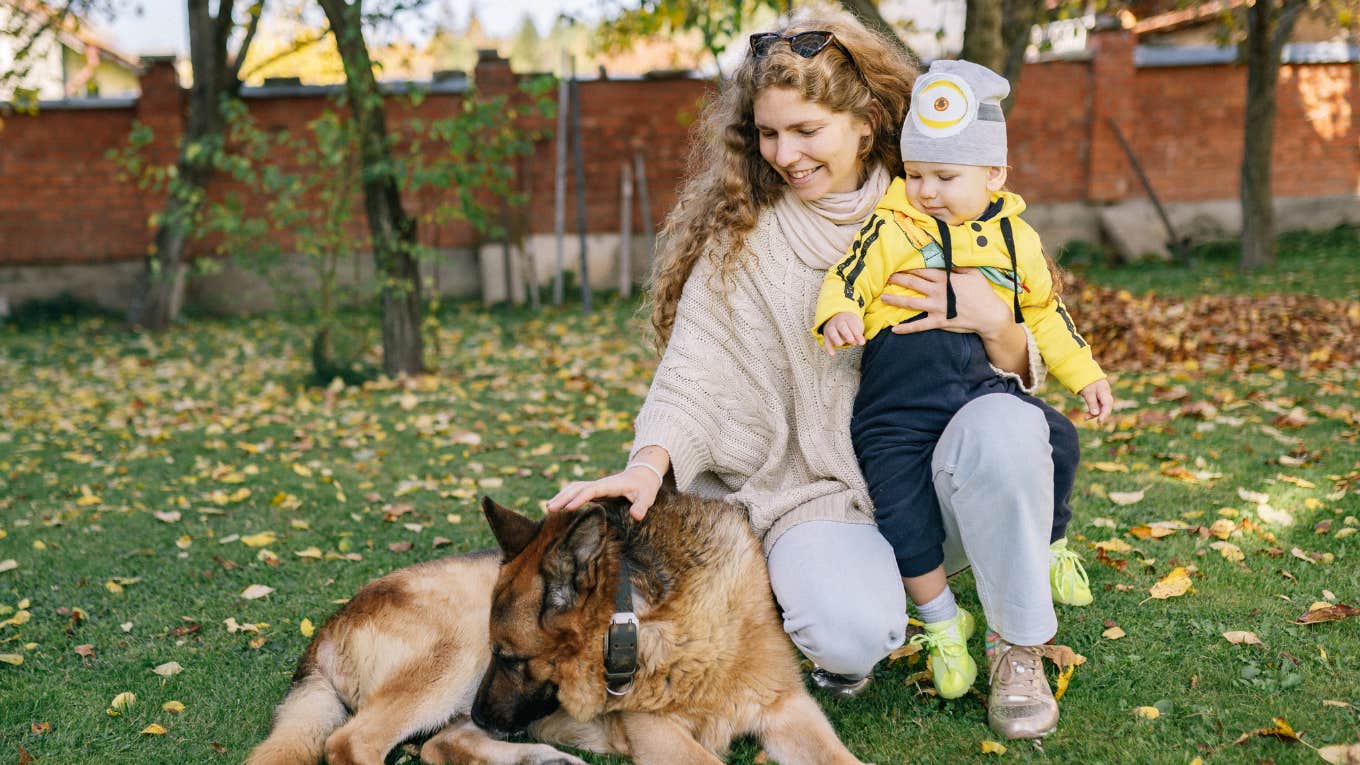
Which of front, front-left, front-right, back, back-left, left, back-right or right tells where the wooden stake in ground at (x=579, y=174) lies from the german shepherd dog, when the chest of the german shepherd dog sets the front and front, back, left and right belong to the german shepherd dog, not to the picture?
back-left

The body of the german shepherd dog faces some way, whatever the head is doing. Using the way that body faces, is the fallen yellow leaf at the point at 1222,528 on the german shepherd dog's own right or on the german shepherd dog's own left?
on the german shepherd dog's own left

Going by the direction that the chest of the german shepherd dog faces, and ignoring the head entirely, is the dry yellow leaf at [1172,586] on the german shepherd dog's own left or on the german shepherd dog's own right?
on the german shepherd dog's own left

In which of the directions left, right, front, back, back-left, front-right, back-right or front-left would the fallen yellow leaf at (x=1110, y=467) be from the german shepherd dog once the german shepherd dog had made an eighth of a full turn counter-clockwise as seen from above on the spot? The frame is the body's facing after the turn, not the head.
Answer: front-left

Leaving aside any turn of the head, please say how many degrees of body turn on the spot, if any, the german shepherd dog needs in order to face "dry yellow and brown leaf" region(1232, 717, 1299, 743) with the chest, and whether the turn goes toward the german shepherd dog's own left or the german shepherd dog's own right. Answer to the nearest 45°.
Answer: approximately 45° to the german shepherd dog's own left

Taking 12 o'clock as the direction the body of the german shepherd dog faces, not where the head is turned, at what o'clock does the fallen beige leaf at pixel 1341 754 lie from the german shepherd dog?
The fallen beige leaf is roughly at 11 o'clock from the german shepherd dog.

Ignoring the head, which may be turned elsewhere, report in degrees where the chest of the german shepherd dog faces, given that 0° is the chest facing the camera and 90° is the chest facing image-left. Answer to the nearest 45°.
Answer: approximately 315°

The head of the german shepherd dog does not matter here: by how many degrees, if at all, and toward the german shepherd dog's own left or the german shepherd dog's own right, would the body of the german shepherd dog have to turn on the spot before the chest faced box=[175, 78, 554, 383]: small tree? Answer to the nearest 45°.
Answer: approximately 135° to the german shepherd dog's own left
